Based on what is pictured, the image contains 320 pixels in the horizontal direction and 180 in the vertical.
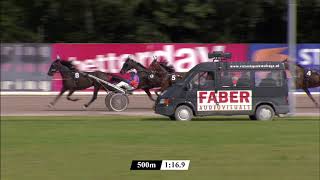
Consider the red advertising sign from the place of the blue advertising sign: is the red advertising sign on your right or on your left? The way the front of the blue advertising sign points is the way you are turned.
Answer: on your right

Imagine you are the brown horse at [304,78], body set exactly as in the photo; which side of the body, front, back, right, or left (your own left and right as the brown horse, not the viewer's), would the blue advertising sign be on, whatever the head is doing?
right

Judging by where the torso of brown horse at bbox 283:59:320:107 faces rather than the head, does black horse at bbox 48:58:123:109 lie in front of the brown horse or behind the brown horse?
in front

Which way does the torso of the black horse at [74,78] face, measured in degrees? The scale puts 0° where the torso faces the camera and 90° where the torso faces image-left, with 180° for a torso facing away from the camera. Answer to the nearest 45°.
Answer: approximately 90°

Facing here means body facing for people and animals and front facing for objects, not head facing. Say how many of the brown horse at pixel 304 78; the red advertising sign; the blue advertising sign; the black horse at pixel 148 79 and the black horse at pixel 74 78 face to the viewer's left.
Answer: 3

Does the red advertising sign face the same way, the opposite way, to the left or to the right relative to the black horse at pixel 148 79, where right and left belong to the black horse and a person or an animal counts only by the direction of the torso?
to the left

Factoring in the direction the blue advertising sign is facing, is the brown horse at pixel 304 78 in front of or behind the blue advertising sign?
in front

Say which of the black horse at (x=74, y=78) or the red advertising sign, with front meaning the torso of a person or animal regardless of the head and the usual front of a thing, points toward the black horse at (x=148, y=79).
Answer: the red advertising sign

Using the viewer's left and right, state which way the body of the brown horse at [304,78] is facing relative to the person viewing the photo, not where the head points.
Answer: facing to the left of the viewer

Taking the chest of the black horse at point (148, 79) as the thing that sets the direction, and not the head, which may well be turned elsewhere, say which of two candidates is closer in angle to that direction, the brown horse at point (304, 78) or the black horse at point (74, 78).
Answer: the black horse

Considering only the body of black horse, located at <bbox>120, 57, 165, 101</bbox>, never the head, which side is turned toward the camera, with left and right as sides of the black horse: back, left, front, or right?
left

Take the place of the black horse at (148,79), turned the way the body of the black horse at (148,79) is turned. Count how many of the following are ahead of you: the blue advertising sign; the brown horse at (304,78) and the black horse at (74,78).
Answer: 1
